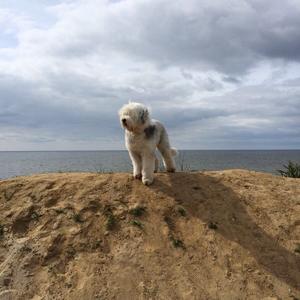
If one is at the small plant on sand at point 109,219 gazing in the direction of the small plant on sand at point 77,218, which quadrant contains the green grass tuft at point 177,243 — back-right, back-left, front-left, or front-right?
back-left

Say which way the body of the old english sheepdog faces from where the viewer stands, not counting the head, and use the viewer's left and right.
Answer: facing the viewer and to the left of the viewer
